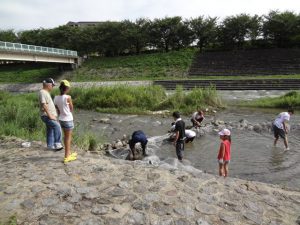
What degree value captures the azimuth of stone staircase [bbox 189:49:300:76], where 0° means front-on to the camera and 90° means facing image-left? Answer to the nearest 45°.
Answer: approximately 0°

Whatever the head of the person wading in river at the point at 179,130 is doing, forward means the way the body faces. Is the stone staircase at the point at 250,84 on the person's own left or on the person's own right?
on the person's own right

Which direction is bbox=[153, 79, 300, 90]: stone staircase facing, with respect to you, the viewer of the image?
facing the viewer

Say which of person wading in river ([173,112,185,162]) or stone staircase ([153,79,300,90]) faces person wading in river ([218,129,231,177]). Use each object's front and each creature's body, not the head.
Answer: the stone staircase

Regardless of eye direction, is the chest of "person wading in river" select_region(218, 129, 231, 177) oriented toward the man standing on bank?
no

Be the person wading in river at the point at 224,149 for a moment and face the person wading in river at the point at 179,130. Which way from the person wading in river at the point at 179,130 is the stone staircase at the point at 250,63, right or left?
right

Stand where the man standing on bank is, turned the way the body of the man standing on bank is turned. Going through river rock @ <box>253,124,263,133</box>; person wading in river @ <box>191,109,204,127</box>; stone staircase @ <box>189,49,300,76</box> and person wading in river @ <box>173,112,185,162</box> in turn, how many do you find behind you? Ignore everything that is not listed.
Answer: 0

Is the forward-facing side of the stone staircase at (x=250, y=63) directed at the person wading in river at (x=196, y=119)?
yes

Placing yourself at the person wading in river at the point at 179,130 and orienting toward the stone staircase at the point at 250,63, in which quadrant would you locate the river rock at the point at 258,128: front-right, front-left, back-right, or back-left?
front-right

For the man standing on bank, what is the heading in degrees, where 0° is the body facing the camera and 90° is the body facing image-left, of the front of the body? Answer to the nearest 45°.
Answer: approximately 270°

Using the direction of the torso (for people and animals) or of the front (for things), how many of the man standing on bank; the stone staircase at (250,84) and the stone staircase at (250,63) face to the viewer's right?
1

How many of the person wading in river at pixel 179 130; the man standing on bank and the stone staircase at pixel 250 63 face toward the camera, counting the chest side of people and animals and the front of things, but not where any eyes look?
1

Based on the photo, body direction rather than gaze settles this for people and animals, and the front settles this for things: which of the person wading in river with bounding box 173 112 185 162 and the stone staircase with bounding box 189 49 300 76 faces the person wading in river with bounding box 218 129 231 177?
the stone staircase

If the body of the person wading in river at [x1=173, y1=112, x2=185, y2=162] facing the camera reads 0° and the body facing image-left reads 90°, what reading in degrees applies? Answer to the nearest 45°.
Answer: approximately 135°
